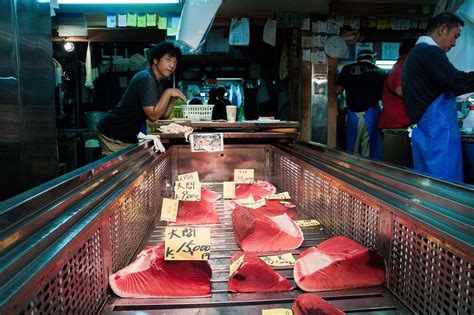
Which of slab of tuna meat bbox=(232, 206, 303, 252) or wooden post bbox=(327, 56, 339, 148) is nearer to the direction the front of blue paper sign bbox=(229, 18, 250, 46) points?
the slab of tuna meat

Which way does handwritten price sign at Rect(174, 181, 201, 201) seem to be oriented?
toward the camera

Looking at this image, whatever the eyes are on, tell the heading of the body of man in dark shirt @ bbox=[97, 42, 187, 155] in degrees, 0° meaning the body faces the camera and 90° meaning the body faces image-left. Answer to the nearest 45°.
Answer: approximately 270°

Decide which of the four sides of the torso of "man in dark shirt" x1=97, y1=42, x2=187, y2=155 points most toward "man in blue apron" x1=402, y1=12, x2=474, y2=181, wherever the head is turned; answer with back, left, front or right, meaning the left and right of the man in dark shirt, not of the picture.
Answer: front

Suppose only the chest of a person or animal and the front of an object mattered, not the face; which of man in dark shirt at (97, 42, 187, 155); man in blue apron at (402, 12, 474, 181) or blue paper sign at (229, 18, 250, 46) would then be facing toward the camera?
the blue paper sign

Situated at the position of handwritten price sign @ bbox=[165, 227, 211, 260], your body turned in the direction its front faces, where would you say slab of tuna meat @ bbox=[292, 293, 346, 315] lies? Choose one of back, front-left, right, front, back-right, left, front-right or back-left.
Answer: front-left

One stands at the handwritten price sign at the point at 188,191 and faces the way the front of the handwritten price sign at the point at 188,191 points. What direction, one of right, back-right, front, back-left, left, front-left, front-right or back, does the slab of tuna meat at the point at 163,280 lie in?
front

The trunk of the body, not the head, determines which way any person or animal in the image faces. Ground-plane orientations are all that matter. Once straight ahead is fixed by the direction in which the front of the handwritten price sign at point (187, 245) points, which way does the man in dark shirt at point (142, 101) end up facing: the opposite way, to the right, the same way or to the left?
to the left

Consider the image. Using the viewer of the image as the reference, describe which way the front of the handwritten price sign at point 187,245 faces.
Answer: facing the viewer
